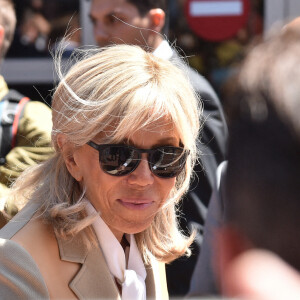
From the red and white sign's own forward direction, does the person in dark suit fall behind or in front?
in front

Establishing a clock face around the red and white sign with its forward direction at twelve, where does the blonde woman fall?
The blonde woman is roughly at 12 o'clock from the red and white sign.

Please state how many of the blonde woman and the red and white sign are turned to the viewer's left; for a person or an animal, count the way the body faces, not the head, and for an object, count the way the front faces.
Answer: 0

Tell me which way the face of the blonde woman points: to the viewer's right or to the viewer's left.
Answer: to the viewer's right

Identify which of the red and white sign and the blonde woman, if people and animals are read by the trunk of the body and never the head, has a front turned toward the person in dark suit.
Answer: the red and white sign

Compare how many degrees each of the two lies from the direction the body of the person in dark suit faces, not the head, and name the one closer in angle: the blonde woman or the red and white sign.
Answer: the blonde woman

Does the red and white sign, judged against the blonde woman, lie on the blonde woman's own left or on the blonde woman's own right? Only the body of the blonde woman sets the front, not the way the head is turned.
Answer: on the blonde woman's own left

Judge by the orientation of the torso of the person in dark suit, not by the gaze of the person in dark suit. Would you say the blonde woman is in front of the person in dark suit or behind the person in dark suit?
in front

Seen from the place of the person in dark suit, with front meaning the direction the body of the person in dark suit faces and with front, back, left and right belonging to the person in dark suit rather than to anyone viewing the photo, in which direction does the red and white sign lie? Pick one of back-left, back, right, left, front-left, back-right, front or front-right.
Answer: back-right

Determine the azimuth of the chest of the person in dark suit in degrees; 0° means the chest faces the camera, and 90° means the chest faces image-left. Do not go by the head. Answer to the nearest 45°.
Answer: approximately 45°

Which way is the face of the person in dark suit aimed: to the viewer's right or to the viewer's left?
to the viewer's left

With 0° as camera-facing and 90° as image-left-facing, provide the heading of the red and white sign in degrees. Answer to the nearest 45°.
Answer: approximately 0°
